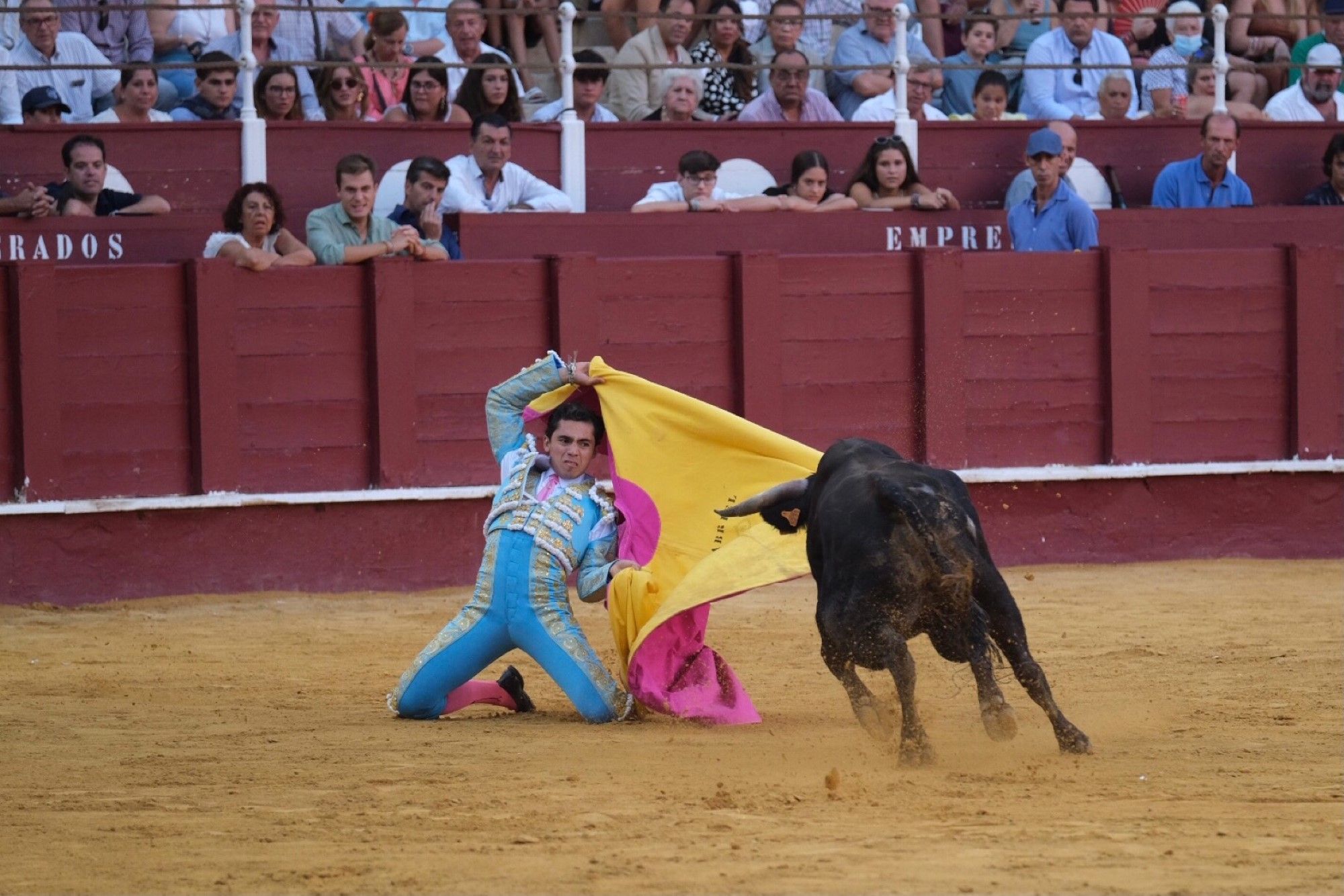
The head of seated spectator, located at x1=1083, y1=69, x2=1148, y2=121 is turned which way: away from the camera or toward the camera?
toward the camera

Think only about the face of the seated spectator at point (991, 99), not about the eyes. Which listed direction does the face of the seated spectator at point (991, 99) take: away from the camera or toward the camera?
toward the camera

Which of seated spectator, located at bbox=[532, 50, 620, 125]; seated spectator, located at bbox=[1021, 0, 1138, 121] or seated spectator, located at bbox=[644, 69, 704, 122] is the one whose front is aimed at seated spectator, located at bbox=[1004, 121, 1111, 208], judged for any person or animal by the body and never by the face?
seated spectator, located at bbox=[1021, 0, 1138, 121]

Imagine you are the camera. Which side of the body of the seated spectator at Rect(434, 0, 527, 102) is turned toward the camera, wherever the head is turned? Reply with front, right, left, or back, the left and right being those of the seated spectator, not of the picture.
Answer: front

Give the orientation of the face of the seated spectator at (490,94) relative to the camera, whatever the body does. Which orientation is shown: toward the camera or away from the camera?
toward the camera

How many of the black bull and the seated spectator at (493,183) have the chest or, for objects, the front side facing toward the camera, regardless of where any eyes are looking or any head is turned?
1

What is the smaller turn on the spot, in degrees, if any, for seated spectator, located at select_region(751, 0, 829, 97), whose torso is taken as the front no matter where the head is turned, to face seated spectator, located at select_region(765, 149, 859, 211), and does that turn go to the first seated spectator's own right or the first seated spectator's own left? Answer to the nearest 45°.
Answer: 0° — they already face them

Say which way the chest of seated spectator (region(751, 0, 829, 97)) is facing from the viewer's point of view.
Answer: toward the camera

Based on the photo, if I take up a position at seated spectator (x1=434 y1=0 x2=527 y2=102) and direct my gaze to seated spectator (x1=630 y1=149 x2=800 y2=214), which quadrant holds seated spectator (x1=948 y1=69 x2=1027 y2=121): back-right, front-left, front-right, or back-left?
front-left

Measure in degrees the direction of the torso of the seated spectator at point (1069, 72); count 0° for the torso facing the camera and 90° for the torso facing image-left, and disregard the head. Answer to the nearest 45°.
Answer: approximately 0°

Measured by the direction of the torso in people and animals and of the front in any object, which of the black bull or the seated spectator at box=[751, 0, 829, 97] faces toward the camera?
the seated spectator

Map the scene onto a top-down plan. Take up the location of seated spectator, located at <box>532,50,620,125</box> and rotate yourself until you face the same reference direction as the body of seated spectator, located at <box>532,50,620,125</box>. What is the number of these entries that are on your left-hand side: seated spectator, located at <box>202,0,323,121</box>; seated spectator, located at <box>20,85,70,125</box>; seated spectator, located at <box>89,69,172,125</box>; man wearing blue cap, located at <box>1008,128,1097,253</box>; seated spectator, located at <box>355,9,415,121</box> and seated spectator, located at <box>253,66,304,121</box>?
1

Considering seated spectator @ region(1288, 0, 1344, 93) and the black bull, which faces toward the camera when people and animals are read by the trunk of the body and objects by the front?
the seated spectator

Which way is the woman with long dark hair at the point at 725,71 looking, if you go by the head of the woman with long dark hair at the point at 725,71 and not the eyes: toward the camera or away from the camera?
toward the camera
